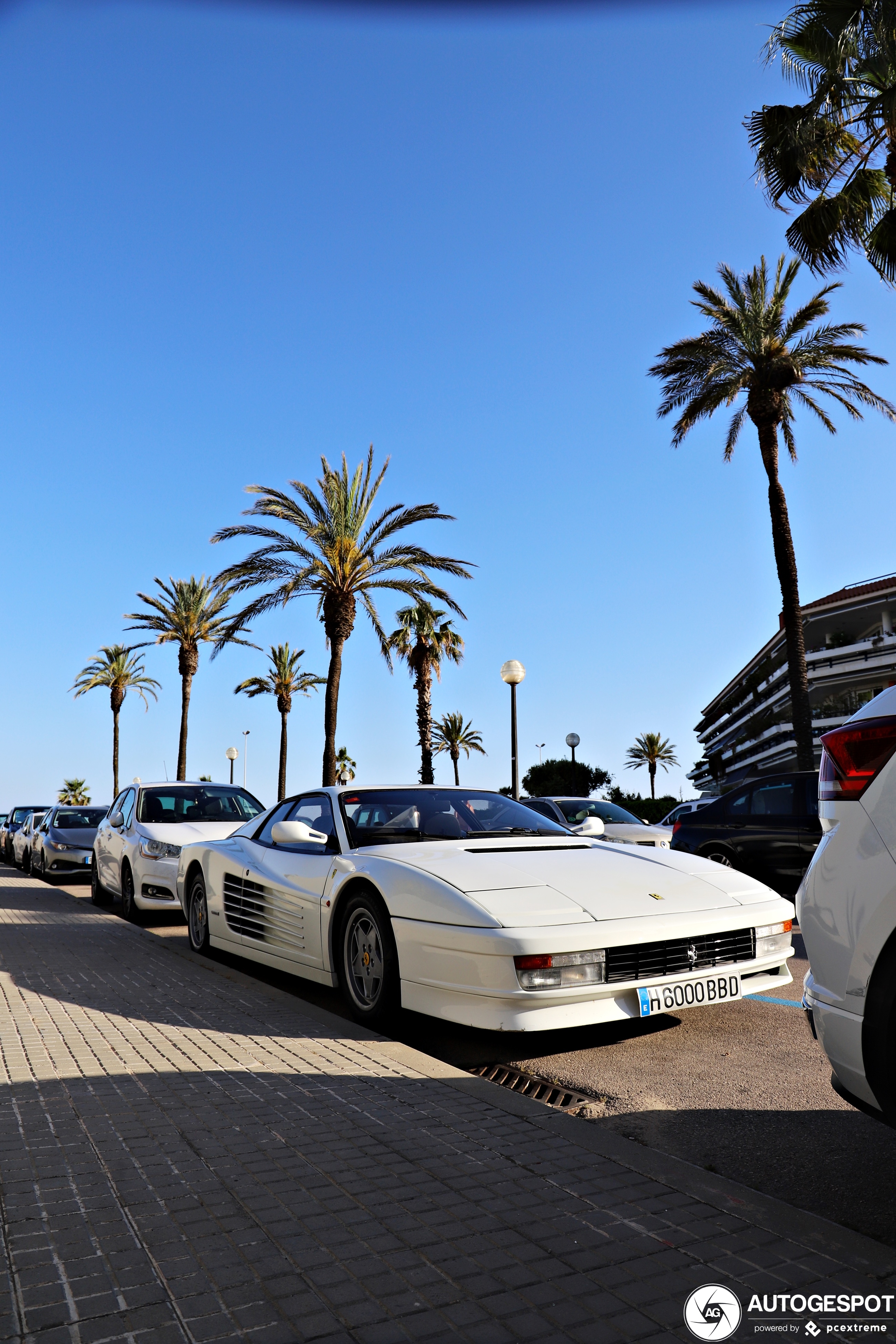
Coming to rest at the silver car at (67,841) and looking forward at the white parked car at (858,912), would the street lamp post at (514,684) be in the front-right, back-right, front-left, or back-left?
front-left

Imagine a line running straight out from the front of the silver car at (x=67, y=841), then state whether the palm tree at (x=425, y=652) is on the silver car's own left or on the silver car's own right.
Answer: on the silver car's own left

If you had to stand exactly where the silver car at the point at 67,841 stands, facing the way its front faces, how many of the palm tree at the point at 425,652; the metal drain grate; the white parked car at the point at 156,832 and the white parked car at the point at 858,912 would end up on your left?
1

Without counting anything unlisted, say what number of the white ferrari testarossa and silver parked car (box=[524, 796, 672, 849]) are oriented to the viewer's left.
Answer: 0

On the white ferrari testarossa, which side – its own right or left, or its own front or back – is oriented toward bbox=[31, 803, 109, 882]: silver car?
back

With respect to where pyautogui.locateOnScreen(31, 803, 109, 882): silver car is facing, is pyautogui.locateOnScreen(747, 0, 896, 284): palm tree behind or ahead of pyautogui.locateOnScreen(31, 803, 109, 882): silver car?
ahead

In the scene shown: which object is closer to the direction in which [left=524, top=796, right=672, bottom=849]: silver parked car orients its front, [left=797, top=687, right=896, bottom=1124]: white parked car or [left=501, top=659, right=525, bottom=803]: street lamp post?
the white parked car

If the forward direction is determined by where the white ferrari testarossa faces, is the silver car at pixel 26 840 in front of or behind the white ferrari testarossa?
behind

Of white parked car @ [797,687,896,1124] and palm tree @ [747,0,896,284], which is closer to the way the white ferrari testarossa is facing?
the white parked car

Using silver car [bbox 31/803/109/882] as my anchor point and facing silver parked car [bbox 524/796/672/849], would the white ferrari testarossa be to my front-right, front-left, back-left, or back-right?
front-right

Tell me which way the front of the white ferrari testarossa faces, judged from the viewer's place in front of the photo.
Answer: facing the viewer and to the right of the viewer

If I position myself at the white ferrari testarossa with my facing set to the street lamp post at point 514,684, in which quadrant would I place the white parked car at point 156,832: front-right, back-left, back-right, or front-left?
front-left
